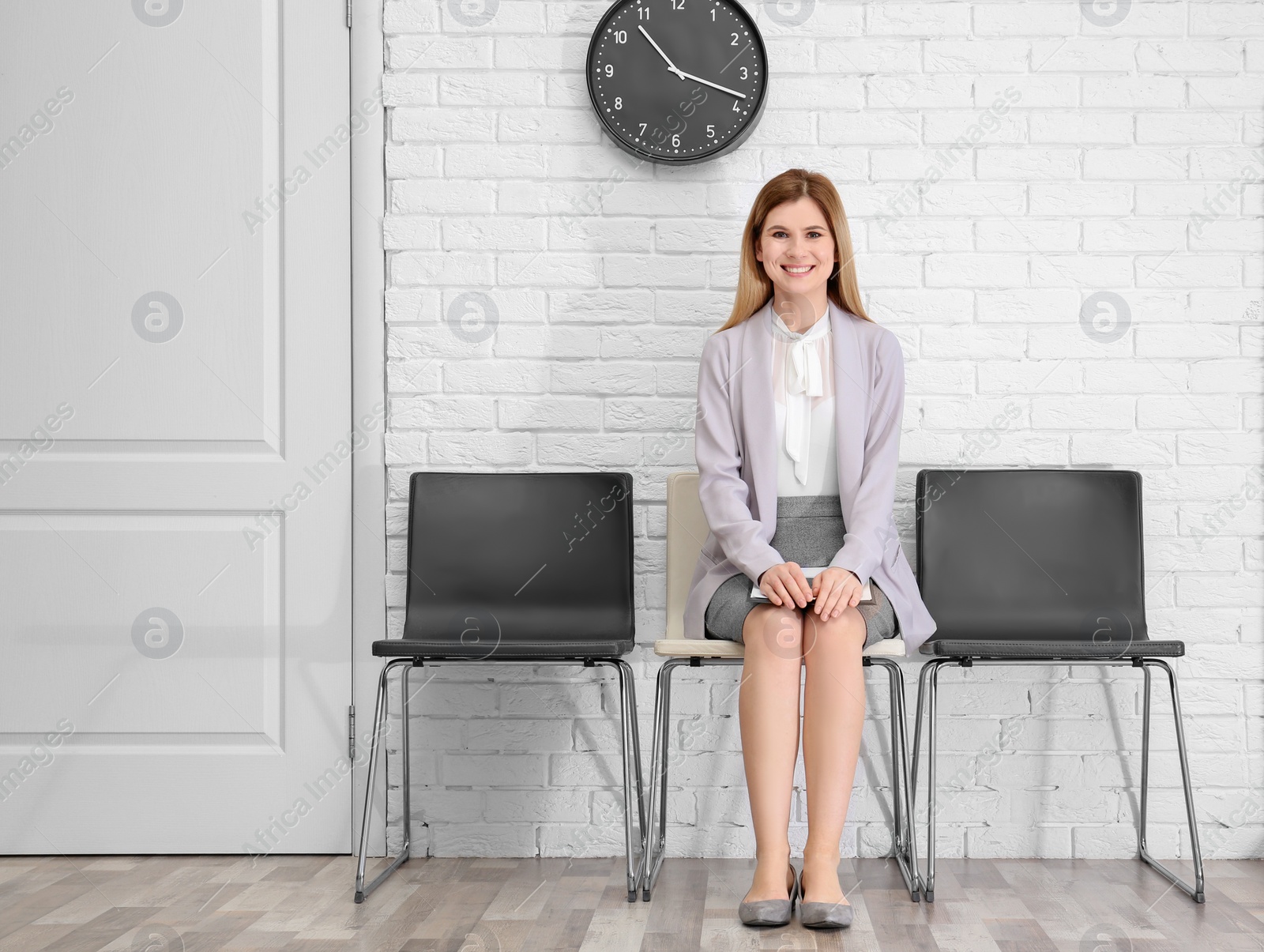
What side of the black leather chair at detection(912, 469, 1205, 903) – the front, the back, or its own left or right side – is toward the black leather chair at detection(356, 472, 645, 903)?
right

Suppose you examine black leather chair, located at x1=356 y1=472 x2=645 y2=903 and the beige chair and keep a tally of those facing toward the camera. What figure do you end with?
2

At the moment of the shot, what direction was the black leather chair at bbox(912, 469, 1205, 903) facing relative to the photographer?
facing the viewer

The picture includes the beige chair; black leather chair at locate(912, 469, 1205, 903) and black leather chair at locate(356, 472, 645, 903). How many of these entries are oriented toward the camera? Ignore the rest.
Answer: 3

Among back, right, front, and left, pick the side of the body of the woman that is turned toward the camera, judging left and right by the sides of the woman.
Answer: front

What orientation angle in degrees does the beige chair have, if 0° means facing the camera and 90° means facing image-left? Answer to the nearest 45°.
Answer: approximately 0°

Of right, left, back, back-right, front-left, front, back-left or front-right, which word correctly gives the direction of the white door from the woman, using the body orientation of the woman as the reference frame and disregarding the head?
right

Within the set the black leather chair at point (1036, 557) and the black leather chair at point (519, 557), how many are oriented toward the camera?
2

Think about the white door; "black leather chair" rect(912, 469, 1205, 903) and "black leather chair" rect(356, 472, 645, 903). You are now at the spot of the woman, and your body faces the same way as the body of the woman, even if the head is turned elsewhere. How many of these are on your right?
2

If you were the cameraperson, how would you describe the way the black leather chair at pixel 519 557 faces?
facing the viewer

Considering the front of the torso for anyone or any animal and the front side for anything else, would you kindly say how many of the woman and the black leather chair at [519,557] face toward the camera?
2

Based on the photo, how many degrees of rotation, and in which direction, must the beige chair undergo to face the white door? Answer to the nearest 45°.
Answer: approximately 90° to its right

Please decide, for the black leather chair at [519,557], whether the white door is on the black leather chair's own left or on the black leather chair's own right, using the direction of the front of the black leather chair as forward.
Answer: on the black leather chair's own right

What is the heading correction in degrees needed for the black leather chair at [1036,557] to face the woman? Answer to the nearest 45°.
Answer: approximately 45° to its right
